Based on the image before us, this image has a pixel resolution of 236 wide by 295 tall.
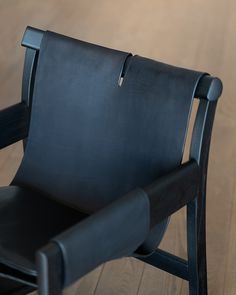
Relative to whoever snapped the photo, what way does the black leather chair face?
facing the viewer and to the left of the viewer
